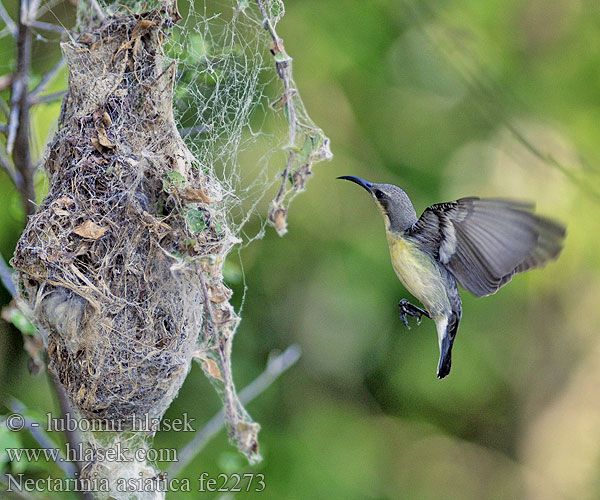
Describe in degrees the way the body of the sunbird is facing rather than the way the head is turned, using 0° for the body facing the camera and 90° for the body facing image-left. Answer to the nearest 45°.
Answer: approximately 90°

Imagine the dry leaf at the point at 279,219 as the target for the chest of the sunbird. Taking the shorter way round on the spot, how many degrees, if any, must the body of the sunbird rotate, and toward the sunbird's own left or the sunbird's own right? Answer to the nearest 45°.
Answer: approximately 45° to the sunbird's own left

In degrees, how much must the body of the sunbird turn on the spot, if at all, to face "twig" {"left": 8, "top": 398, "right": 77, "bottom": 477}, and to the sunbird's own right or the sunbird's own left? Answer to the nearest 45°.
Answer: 0° — it already faces it

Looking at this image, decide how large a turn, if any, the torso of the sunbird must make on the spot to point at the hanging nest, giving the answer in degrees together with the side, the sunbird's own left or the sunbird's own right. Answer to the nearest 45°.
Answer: approximately 45° to the sunbird's own left
